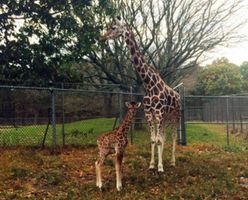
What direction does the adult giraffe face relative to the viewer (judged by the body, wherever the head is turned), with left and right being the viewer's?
facing the viewer and to the left of the viewer

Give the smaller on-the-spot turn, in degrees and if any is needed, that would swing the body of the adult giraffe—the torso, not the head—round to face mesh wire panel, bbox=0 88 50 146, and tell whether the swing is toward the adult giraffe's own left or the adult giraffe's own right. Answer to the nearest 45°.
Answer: approximately 90° to the adult giraffe's own right

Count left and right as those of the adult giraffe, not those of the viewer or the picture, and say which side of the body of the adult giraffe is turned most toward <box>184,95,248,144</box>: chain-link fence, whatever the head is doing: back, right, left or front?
back

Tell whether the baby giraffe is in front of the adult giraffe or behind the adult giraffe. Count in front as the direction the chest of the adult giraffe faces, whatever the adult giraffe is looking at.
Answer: in front

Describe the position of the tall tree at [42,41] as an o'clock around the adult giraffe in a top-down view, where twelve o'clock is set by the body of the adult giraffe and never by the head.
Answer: The tall tree is roughly at 3 o'clock from the adult giraffe.
